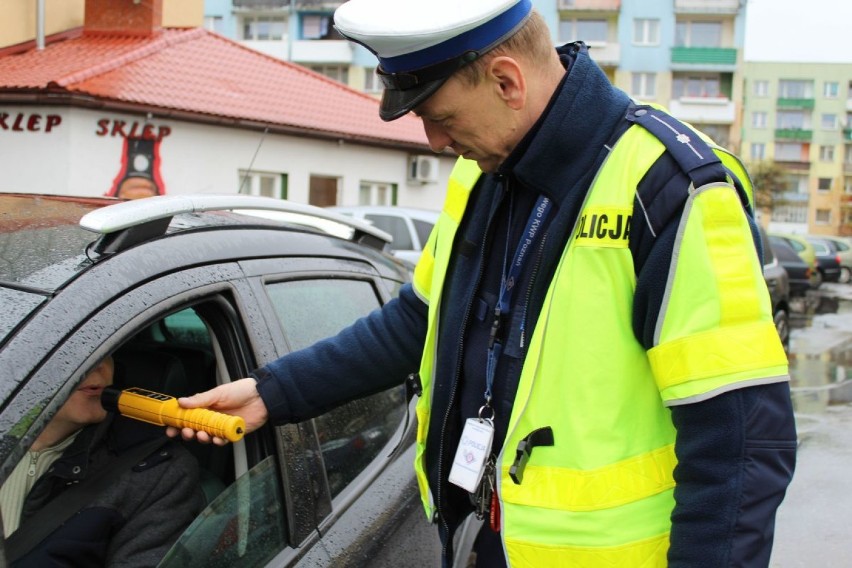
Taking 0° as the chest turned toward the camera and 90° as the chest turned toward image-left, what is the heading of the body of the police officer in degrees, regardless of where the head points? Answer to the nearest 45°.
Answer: approximately 45°

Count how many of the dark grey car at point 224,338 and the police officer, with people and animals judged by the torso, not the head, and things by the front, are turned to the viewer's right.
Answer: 0

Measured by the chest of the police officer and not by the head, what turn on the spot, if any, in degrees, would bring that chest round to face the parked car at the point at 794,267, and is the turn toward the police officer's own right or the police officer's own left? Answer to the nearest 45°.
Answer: approximately 135° to the police officer's own right

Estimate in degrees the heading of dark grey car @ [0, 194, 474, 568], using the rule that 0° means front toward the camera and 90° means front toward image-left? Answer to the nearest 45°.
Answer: approximately 45°

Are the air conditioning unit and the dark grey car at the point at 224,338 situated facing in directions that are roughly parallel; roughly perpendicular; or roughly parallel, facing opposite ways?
roughly perpendicular

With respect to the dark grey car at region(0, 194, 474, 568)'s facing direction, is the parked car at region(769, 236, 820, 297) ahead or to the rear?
to the rear

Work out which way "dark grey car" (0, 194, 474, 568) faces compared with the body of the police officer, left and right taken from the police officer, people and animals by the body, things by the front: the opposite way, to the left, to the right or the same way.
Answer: the same way

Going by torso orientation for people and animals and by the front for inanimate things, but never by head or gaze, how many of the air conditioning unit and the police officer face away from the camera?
0

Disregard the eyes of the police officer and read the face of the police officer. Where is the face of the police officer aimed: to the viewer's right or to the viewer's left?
to the viewer's left

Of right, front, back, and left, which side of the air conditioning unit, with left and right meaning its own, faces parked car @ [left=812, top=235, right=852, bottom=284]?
left

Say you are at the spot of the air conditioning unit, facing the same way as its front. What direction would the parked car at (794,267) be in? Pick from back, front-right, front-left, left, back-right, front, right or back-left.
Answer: front-left

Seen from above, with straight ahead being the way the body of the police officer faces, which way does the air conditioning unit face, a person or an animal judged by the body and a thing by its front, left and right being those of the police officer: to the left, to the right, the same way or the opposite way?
to the left

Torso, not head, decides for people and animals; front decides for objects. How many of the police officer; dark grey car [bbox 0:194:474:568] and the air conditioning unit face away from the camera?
0

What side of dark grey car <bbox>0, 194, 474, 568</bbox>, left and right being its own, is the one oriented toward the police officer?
left

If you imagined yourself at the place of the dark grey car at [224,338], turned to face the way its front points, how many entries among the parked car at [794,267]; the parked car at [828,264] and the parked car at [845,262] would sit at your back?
3

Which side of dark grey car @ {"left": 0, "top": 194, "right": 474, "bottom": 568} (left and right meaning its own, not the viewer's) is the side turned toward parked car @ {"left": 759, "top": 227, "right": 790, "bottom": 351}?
back
